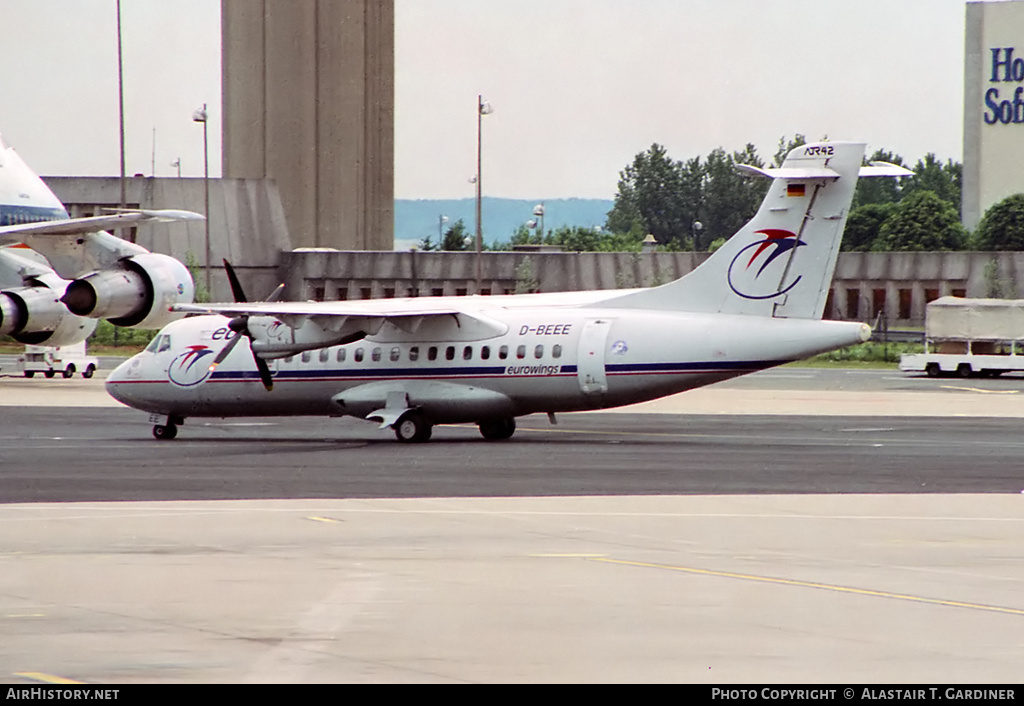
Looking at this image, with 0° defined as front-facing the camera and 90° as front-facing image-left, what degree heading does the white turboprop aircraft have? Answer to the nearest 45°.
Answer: approximately 135°
